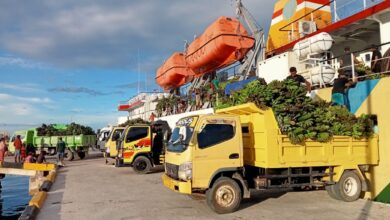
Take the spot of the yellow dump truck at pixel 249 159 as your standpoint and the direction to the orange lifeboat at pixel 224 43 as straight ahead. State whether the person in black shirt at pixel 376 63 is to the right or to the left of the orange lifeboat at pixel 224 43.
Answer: right

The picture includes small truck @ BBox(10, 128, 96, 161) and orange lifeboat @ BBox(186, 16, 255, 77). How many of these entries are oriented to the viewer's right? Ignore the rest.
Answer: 0

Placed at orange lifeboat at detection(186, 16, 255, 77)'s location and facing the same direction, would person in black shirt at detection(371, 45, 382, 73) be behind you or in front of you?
behind

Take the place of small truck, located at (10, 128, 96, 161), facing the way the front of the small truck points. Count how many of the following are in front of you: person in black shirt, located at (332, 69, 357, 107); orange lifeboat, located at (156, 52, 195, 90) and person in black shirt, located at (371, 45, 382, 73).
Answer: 0

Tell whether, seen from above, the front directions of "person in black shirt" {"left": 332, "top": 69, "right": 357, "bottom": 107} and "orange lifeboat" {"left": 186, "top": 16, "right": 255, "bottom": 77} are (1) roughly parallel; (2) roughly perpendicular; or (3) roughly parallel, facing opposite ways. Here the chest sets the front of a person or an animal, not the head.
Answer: roughly perpendicular

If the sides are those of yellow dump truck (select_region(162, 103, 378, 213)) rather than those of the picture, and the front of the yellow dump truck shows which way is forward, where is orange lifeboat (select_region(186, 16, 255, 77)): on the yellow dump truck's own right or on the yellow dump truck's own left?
on the yellow dump truck's own right

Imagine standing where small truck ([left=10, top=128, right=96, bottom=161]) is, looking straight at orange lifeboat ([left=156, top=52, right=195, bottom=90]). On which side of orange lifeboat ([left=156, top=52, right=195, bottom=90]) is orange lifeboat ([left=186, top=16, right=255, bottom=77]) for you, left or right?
right

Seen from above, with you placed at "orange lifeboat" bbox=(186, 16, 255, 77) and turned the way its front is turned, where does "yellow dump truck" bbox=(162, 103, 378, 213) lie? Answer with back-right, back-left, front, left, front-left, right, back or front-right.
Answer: back-left

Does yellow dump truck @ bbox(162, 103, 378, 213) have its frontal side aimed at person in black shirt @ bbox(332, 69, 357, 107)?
no

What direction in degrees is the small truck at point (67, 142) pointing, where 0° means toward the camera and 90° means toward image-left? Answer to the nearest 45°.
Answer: approximately 135°

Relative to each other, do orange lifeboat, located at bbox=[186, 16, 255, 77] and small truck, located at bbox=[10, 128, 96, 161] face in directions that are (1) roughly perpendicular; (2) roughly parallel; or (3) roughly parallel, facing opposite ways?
roughly parallel

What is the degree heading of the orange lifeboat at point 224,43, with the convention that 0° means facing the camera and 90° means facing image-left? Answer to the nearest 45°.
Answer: approximately 135°

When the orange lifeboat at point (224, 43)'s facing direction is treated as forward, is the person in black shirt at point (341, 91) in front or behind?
behind

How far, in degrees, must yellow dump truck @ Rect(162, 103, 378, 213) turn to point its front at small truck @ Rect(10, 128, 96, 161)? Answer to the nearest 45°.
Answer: approximately 90° to its right

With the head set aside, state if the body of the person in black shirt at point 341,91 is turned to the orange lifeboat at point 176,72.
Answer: no
